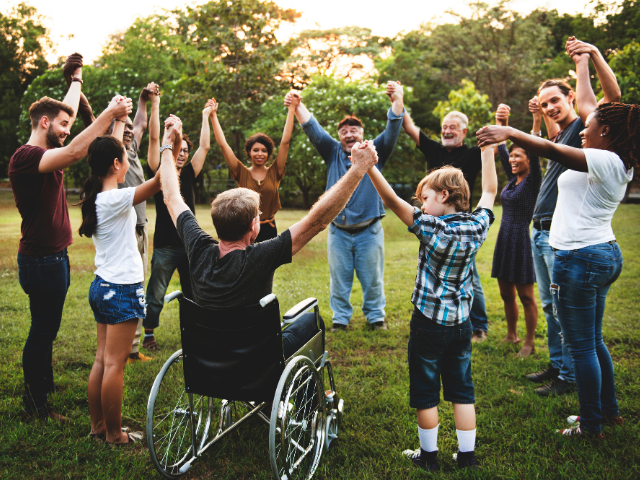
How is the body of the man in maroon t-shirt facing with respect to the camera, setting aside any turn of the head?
to the viewer's right

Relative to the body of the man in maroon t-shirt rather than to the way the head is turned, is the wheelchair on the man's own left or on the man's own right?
on the man's own right

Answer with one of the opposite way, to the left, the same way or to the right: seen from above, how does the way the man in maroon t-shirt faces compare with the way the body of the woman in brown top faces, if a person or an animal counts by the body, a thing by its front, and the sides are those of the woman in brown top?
to the left

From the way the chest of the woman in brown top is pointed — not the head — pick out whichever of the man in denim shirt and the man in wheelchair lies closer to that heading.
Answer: the man in wheelchair

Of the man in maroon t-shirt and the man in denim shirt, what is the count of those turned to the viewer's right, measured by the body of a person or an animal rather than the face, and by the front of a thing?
1

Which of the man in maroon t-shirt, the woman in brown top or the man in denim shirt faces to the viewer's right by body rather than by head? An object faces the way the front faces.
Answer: the man in maroon t-shirt

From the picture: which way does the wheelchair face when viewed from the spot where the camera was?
facing away from the viewer and to the right of the viewer

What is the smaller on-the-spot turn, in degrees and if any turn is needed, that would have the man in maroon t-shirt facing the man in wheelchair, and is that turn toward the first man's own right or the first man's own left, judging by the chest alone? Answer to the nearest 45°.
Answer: approximately 45° to the first man's own right

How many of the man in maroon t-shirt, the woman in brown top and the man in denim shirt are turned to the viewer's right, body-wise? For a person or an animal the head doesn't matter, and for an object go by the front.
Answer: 1

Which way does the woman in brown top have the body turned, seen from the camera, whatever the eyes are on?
toward the camera

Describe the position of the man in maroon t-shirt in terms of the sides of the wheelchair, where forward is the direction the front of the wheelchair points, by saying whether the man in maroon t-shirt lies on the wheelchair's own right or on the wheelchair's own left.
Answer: on the wheelchair's own left

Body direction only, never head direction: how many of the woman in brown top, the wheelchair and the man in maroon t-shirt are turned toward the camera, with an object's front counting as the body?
1

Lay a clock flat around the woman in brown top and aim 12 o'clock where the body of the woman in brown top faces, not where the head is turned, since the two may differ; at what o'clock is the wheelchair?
The wheelchair is roughly at 12 o'clock from the woman in brown top.
